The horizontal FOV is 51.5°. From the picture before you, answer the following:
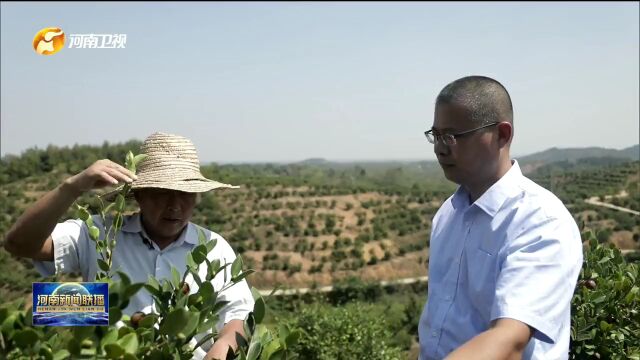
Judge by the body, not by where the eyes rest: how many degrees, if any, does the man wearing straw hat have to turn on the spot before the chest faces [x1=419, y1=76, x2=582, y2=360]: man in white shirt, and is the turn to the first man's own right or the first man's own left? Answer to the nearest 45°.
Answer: approximately 45° to the first man's own left

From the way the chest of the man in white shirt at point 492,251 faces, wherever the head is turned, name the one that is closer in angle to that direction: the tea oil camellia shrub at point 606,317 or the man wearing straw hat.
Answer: the man wearing straw hat

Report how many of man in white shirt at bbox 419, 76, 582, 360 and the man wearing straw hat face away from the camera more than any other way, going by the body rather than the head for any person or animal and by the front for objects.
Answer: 0

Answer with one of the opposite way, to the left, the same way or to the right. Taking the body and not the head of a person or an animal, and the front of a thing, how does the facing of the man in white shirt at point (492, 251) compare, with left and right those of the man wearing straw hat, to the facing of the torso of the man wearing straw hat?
to the right

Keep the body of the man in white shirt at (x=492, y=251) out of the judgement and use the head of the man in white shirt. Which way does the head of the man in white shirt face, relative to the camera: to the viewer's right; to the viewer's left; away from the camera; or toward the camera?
to the viewer's left

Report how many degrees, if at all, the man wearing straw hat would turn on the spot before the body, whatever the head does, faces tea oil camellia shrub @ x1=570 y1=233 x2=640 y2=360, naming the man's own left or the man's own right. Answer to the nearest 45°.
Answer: approximately 90° to the man's own left

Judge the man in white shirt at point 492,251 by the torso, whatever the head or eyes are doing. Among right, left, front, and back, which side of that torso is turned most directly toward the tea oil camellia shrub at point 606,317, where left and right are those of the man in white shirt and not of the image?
back

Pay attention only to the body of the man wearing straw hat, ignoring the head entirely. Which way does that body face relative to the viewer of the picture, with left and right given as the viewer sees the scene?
facing the viewer

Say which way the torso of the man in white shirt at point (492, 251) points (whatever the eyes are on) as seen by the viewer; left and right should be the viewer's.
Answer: facing the viewer and to the left of the viewer

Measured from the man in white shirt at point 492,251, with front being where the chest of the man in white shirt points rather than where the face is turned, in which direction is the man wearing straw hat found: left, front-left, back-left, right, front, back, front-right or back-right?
front-right
